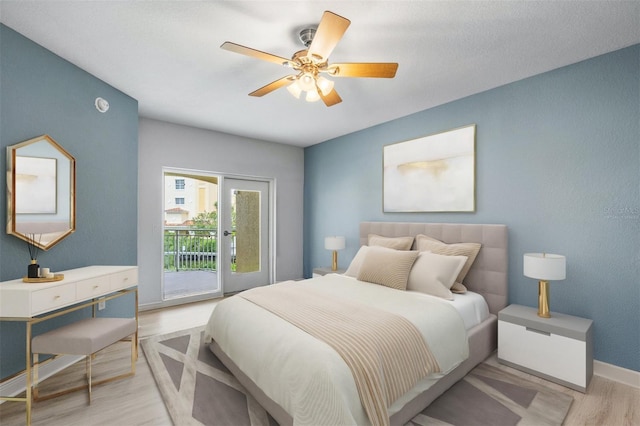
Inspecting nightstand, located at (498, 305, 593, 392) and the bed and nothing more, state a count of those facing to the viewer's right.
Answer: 0

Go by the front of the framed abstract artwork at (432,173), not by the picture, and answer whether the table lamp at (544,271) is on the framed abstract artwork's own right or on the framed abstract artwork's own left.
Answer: on the framed abstract artwork's own left

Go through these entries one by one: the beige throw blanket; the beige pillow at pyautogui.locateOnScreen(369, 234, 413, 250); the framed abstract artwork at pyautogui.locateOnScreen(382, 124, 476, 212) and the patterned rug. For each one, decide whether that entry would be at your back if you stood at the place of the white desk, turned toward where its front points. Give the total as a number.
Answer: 0

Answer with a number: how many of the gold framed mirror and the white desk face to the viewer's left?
0

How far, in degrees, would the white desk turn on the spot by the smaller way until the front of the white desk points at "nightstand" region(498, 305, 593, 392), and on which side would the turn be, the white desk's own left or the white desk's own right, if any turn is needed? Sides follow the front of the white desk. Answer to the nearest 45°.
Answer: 0° — it already faces it

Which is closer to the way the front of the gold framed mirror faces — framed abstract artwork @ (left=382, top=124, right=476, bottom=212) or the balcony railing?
the framed abstract artwork

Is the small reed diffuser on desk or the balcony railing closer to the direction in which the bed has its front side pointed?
the small reed diffuser on desk

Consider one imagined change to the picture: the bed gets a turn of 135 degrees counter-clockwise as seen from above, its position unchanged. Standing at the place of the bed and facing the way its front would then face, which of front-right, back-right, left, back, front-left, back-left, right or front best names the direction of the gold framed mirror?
back

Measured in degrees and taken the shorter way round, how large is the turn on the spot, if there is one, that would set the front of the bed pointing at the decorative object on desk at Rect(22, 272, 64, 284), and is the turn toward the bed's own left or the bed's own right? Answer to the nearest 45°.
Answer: approximately 45° to the bed's own right

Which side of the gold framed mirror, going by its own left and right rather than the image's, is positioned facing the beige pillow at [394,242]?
front

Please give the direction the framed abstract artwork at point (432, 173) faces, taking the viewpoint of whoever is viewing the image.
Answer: facing the viewer and to the left of the viewer

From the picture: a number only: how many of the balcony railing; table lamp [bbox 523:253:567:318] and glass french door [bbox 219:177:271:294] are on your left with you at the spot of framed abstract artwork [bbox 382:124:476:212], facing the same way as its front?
1

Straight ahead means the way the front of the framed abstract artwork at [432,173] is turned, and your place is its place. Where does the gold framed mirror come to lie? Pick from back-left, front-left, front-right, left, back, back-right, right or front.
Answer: front

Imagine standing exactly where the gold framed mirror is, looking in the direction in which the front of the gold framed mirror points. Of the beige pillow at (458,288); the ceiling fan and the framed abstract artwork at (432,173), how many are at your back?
0

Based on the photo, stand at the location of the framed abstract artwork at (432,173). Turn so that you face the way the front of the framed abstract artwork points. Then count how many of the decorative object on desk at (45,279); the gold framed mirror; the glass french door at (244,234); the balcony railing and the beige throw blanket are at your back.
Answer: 0

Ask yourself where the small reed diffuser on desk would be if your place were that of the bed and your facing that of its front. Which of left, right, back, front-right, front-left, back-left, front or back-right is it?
front-right

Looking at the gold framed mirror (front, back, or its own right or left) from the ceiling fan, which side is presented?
front

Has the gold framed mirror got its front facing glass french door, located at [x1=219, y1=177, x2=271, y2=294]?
no

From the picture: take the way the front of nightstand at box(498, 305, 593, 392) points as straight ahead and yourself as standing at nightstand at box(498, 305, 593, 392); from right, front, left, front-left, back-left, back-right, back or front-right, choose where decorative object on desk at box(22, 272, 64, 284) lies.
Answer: front
